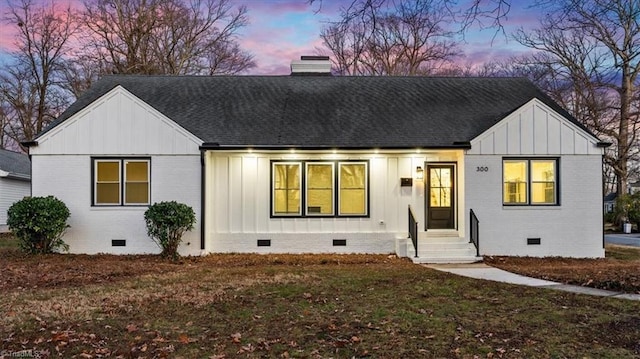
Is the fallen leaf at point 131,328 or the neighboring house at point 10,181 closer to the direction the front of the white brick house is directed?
the fallen leaf

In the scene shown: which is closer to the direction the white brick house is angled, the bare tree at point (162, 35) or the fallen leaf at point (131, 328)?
the fallen leaf

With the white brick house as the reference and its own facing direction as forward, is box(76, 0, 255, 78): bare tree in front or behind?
behind

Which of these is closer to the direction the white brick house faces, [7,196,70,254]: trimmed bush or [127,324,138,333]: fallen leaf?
the fallen leaf

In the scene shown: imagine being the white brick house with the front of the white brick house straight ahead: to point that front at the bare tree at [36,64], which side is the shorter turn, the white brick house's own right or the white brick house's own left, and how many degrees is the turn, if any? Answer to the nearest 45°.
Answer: approximately 135° to the white brick house's own right

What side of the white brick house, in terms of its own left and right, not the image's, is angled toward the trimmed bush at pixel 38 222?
right

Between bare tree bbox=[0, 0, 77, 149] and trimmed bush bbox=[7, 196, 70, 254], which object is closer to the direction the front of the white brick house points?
the trimmed bush

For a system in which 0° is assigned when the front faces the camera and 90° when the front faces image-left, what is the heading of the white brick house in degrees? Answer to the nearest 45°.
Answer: approximately 0°

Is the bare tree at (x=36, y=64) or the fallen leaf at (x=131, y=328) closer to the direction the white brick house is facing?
the fallen leaf
